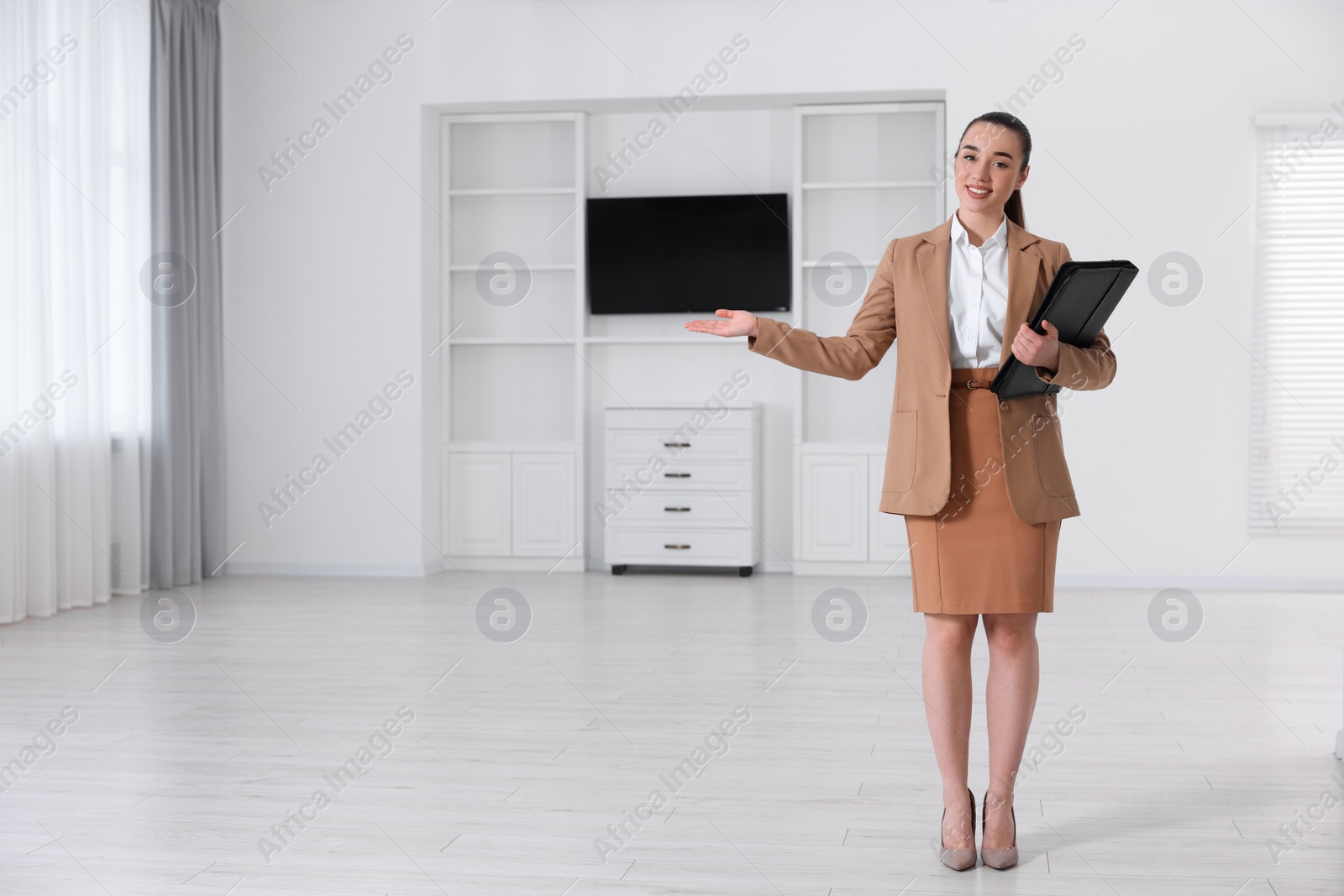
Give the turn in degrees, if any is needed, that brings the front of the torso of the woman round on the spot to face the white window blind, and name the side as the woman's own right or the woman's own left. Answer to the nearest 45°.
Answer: approximately 135° to the woman's own left

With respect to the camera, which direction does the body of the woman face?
toward the camera

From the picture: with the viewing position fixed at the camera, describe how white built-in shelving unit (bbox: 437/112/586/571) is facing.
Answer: facing the viewer

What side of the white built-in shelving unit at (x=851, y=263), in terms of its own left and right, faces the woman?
front

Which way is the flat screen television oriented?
toward the camera

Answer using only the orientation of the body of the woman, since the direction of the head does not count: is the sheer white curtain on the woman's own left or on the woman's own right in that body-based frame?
on the woman's own right

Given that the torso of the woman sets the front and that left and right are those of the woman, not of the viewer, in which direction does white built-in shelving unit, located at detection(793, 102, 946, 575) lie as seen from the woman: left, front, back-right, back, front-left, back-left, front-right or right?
back

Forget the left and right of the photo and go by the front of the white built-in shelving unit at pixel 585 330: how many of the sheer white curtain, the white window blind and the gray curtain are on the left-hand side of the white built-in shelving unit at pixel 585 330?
1

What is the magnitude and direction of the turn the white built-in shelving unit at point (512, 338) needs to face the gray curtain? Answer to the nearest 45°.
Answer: approximately 90° to its right

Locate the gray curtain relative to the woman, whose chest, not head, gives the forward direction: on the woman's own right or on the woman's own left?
on the woman's own right

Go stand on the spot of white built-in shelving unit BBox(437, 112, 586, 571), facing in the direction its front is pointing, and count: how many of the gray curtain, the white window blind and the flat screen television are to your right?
1

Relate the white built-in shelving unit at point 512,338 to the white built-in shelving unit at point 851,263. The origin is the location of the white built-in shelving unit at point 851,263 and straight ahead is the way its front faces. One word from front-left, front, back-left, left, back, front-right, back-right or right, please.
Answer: right

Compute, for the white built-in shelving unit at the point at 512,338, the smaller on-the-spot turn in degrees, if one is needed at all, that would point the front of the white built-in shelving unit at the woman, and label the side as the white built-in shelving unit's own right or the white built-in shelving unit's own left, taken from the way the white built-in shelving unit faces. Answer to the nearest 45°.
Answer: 0° — it already faces them

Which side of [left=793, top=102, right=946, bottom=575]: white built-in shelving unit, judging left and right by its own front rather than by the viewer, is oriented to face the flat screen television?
right
